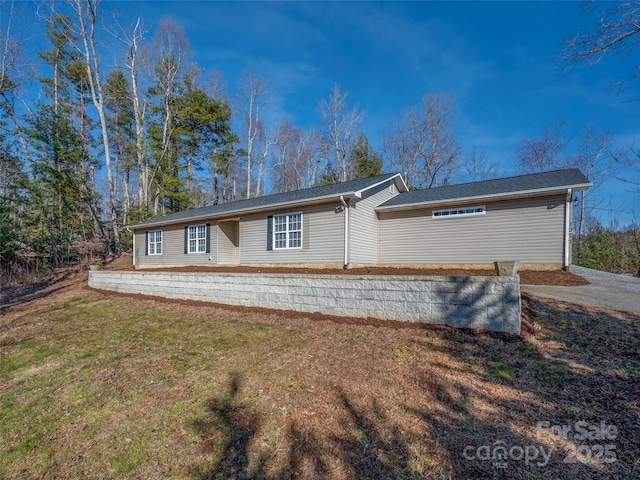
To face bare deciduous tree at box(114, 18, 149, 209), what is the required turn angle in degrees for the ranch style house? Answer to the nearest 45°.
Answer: approximately 90° to its right

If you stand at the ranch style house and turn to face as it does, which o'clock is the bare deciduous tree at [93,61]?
The bare deciduous tree is roughly at 2 o'clock from the ranch style house.

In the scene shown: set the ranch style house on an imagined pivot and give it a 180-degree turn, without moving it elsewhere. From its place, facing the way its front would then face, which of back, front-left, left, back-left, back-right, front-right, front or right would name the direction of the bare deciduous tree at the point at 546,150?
front

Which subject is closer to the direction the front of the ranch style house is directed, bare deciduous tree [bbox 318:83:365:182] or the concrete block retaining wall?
the concrete block retaining wall

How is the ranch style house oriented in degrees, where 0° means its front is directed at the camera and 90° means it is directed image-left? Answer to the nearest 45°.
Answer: approximately 45°

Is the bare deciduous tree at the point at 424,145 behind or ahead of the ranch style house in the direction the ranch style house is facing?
behind
